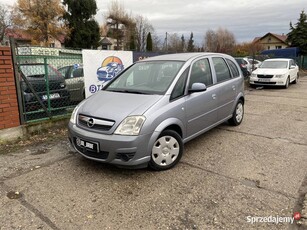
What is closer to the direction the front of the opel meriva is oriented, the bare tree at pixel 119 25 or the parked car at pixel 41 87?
the parked car

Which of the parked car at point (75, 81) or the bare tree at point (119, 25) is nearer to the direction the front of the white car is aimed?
the parked car

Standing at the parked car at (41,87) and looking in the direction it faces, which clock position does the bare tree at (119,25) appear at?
The bare tree is roughly at 8 o'clock from the parked car.

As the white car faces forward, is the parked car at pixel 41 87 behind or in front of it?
in front

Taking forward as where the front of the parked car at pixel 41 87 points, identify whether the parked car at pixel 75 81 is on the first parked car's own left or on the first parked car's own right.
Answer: on the first parked car's own left

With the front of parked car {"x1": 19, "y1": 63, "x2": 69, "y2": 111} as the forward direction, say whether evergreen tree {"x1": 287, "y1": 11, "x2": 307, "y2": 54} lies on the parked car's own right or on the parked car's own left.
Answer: on the parked car's own left

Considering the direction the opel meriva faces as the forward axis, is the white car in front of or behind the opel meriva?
behind

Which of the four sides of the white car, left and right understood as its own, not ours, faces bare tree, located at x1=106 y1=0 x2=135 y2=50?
right

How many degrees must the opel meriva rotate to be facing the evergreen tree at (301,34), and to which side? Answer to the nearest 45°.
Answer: approximately 180°

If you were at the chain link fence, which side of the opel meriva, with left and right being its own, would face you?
right

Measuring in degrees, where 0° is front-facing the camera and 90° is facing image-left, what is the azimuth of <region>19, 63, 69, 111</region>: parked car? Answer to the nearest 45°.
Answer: approximately 315°
